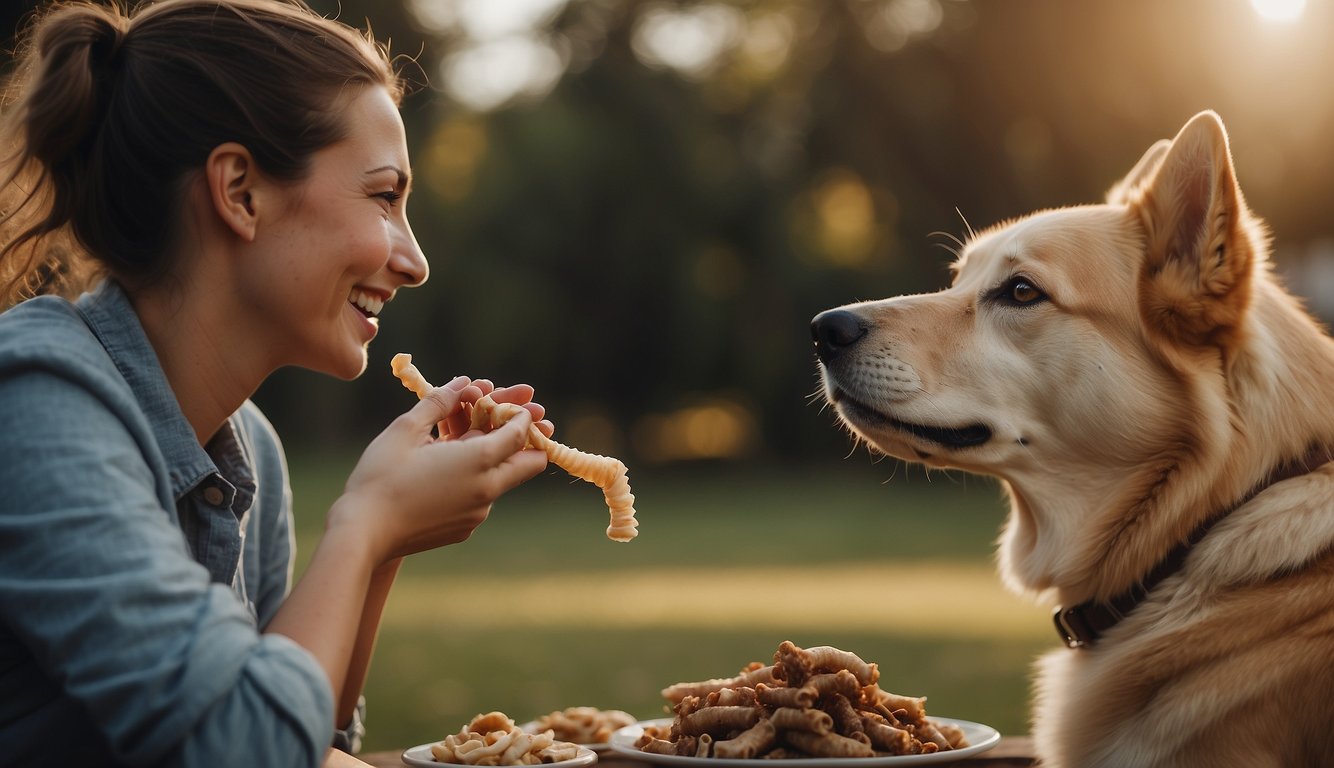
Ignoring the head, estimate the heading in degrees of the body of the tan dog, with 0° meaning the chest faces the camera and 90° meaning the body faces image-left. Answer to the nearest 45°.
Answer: approximately 90°

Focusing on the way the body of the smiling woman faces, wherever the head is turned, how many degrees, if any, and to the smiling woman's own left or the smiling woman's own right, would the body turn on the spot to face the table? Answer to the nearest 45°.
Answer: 0° — they already face it

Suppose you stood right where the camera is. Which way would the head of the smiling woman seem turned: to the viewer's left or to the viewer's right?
to the viewer's right

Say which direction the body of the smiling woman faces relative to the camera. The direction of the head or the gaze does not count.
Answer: to the viewer's right

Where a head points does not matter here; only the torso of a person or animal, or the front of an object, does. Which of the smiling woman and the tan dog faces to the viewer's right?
the smiling woman

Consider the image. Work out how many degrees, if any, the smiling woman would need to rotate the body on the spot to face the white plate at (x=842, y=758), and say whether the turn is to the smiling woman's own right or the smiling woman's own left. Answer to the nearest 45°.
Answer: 0° — they already face it

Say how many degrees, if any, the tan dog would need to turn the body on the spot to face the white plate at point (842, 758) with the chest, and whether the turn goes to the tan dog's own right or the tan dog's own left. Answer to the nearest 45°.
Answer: approximately 45° to the tan dog's own left

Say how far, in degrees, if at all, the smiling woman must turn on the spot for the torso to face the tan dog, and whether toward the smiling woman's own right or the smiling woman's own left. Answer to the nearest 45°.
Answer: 0° — they already face it

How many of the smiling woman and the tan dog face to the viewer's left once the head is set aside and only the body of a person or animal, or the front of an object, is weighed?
1
